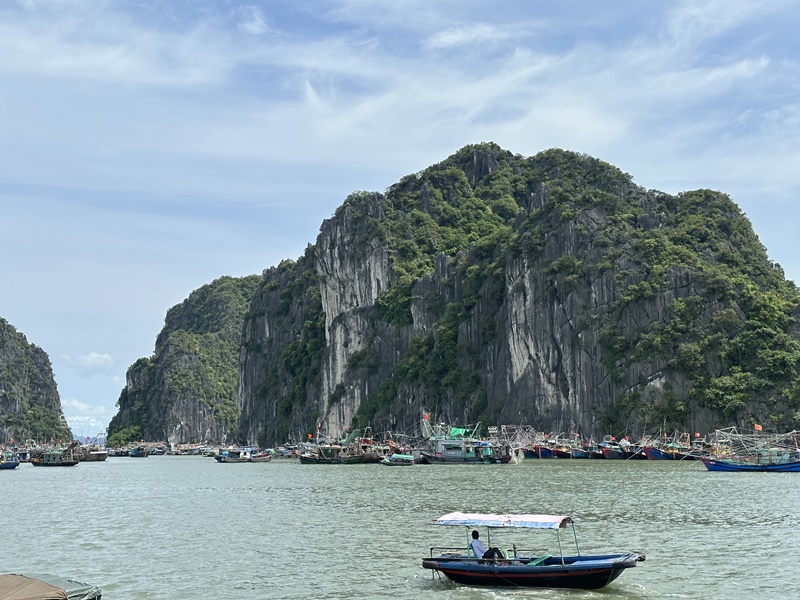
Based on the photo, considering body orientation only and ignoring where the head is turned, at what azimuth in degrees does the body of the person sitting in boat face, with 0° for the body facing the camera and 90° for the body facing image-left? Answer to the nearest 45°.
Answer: approximately 270°

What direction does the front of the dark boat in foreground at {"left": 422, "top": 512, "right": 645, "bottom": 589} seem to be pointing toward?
to the viewer's right
